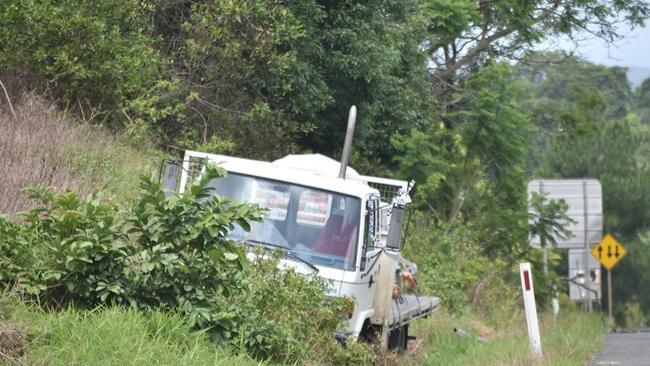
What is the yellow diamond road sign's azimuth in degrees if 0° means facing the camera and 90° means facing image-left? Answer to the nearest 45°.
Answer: approximately 0°

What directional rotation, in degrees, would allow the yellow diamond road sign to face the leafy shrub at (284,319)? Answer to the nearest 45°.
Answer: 0° — it already faces it

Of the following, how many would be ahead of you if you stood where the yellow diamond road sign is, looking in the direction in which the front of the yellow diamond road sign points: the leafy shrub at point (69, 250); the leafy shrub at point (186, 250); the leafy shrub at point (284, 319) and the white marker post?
4

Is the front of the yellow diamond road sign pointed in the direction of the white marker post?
yes
